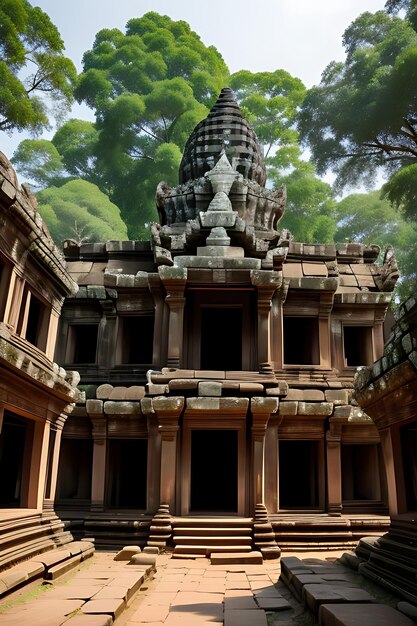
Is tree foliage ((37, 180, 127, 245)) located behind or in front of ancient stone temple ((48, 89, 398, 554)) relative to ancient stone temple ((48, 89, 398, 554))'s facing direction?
behind

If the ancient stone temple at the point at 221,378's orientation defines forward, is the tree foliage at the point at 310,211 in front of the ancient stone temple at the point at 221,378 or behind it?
behind

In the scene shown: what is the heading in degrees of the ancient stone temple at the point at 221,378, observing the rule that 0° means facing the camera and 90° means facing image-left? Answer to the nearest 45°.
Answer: approximately 0°

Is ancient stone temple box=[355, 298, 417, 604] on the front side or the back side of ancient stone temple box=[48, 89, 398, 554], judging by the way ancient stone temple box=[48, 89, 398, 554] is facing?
on the front side
